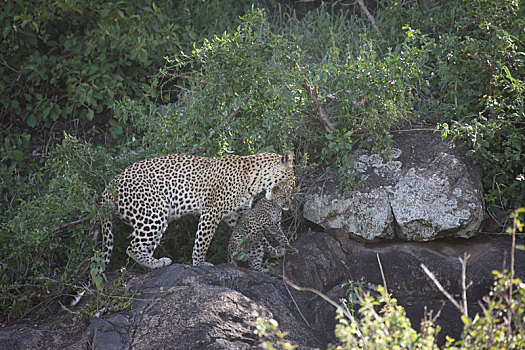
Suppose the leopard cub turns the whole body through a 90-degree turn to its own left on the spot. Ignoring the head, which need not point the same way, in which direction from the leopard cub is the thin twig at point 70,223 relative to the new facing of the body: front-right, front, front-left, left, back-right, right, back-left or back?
left

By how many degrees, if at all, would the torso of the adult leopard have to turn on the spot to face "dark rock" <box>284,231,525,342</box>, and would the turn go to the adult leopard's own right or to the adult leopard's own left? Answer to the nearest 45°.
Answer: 0° — it already faces it

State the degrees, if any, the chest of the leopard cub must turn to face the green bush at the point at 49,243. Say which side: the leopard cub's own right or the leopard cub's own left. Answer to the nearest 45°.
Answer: approximately 180°

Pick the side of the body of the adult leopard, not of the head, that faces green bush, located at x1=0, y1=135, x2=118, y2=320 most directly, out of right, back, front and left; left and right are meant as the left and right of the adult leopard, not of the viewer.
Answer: back

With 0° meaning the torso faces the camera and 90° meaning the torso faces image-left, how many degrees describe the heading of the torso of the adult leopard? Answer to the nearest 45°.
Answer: approximately 270°

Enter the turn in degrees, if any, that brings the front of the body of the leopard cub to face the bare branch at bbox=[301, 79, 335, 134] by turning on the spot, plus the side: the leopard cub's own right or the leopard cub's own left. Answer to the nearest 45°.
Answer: approximately 45° to the leopard cub's own left

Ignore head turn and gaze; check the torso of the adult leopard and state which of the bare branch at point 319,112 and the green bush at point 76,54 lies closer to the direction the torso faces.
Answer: the bare branch

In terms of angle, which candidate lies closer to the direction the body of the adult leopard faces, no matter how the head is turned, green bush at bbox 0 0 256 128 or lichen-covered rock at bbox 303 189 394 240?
the lichen-covered rock

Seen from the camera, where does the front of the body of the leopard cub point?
to the viewer's right

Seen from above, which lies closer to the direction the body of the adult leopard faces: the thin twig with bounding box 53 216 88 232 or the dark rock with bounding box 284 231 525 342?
the dark rock
